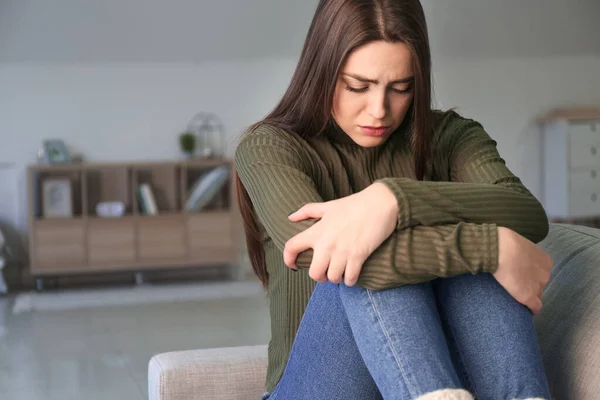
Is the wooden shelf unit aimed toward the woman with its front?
yes

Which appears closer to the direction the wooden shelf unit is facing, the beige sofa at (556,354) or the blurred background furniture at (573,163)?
the beige sofa

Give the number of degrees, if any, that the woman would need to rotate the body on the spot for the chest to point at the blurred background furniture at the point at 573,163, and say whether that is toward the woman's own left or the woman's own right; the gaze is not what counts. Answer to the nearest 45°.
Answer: approximately 135° to the woman's own left

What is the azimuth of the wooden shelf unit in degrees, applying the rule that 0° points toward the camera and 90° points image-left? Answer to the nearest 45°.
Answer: approximately 0°
